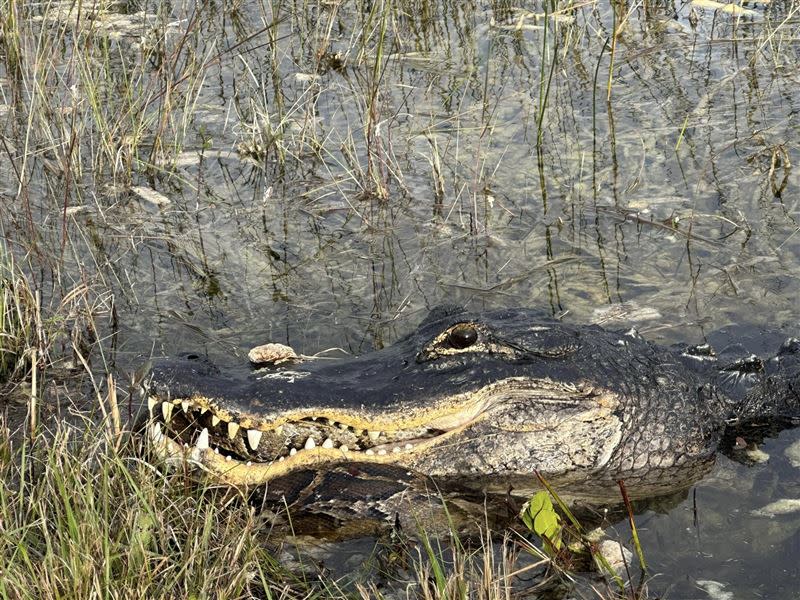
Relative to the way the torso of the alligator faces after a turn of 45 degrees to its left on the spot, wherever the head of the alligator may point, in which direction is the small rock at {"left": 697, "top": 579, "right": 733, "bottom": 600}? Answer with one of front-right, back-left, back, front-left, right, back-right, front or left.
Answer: left

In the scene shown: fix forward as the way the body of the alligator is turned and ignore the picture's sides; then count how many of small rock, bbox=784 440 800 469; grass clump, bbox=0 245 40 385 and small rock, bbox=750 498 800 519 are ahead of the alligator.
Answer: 1

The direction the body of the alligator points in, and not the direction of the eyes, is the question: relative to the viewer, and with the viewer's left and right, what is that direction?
facing to the left of the viewer

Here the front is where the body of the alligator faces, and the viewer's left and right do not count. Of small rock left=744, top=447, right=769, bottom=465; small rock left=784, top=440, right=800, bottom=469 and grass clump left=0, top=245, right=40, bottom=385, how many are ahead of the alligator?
1

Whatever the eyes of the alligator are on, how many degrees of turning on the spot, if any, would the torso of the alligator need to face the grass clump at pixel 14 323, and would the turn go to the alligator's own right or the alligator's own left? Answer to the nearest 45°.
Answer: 0° — it already faces it

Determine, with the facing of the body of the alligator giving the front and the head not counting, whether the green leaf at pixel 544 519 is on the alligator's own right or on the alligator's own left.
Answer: on the alligator's own left

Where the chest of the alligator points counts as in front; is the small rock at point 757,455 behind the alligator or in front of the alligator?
behind
